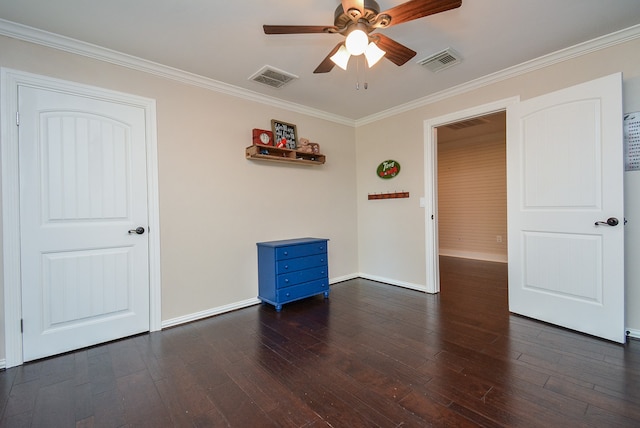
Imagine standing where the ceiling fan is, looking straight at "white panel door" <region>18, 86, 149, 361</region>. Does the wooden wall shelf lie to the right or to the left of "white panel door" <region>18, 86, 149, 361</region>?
right

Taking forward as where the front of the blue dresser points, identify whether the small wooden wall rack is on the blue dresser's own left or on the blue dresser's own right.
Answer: on the blue dresser's own left

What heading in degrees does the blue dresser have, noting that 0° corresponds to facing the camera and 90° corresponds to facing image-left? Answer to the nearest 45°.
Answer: approximately 315°

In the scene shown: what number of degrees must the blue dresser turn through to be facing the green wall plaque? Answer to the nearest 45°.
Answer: approximately 90° to its left
